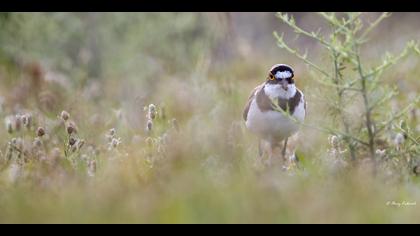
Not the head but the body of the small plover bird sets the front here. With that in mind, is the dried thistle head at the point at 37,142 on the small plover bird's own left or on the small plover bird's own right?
on the small plover bird's own right

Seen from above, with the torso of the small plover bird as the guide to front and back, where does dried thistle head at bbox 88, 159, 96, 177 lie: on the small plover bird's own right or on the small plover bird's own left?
on the small plover bird's own right

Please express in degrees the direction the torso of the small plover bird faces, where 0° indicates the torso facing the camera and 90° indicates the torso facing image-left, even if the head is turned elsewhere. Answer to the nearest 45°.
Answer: approximately 0°

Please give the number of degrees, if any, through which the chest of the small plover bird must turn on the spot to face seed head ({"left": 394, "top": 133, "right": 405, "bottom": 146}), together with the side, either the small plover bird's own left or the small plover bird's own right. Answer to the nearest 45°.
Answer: approximately 45° to the small plover bird's own left

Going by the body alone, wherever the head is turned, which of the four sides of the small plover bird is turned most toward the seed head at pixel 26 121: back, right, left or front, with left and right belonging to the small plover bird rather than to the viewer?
right

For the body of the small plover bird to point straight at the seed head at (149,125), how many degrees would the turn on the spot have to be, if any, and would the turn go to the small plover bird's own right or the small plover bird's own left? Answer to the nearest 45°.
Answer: approximately 45° to the small plover bird's own right

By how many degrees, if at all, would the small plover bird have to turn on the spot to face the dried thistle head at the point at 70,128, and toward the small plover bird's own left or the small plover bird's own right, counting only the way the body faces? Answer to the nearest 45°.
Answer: approximately 45° to the small plover bird's own right
